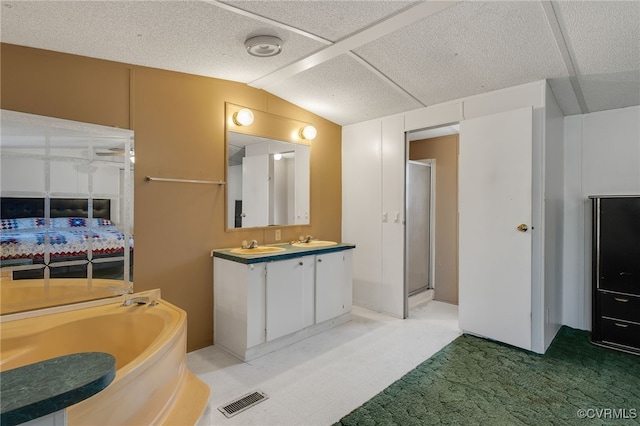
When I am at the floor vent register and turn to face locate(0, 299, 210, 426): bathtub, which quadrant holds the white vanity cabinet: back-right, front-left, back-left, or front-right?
back-right

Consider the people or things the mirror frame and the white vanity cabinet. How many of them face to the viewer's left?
0

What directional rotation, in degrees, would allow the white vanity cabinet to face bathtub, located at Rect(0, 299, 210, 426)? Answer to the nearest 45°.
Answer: approximately 90° to its right

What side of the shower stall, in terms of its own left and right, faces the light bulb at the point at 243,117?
right

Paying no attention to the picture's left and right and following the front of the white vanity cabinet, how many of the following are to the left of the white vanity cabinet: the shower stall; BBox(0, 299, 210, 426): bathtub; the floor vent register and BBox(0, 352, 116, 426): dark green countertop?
1

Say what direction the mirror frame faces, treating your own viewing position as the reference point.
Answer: facing the viewer and to the right of the viewer

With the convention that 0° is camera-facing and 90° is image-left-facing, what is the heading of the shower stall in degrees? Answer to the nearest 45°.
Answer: approximately 315°

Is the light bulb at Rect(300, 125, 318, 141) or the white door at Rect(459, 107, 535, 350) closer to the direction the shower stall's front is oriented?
the white door

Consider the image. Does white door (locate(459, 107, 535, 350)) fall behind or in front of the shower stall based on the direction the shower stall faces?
in front

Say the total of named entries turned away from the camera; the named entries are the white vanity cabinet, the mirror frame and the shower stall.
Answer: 0

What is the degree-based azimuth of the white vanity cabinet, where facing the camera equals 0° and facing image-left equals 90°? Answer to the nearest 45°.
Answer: approximately 315°

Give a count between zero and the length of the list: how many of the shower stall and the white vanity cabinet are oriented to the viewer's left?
0

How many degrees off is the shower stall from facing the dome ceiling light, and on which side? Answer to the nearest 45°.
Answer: approximately 45° to its right
